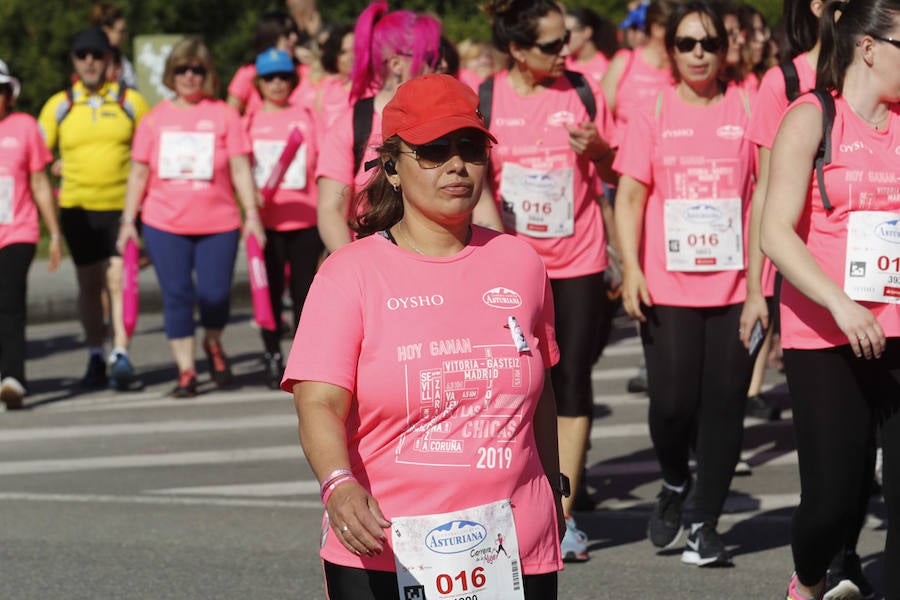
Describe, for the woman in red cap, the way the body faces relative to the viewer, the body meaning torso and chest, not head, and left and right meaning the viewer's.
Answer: facing the viewer and to the right of the viewer
